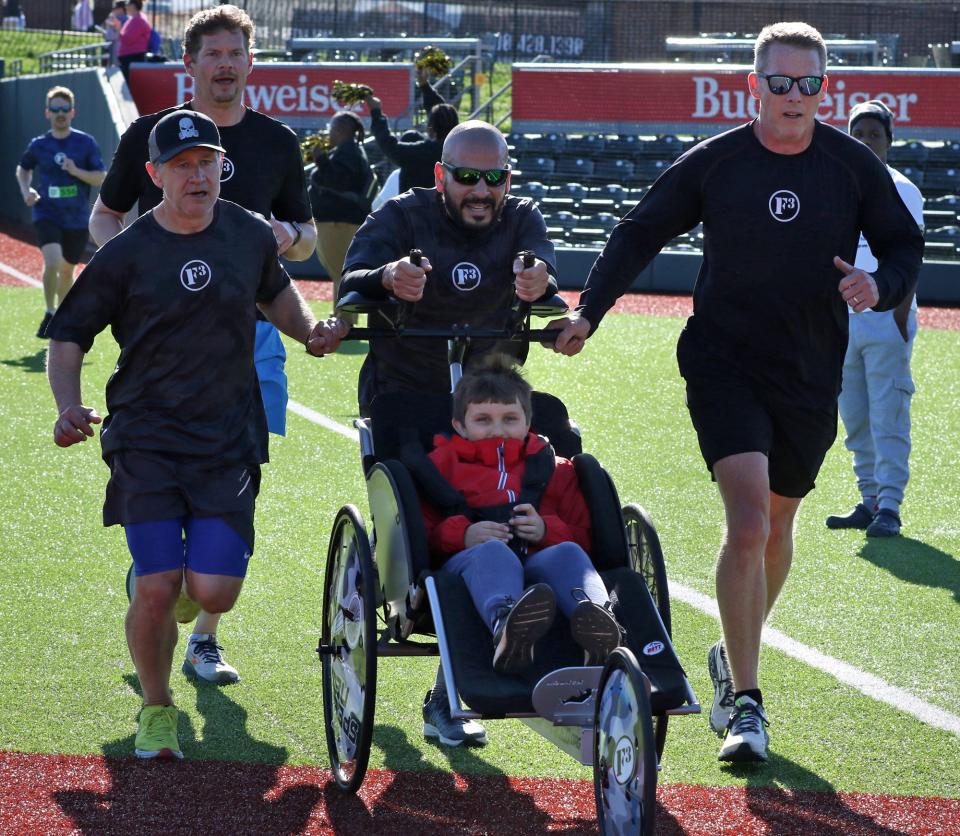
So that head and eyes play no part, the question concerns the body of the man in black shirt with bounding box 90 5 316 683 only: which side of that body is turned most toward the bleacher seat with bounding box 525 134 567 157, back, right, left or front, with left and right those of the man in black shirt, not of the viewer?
back

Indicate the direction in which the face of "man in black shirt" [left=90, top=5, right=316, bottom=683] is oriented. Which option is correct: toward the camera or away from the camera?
toward the camera

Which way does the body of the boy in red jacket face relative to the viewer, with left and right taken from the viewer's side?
facing the viewer

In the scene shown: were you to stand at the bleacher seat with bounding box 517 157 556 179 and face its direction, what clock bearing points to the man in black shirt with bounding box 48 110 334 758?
The man in black shirt is roughly at 12 o'clock from the bleacher seat.

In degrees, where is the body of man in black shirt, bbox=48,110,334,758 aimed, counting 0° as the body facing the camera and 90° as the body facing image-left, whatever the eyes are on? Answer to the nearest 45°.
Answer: approximately 0°

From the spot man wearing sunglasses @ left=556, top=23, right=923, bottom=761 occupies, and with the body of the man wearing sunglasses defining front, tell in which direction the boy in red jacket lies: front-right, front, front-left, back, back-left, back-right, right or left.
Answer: front-right

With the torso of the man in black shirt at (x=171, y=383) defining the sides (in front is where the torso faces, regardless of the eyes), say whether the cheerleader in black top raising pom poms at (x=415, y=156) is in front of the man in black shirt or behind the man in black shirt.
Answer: behind

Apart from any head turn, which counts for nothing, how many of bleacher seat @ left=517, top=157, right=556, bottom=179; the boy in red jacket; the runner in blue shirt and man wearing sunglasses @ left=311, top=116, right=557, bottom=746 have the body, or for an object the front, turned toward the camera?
4

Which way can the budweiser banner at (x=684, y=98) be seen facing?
toward the camera

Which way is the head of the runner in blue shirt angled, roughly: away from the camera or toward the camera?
toward the camera

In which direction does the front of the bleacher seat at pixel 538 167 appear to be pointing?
toward the camera

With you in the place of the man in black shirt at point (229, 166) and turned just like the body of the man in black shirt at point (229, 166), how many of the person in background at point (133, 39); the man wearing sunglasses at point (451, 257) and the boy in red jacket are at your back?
1

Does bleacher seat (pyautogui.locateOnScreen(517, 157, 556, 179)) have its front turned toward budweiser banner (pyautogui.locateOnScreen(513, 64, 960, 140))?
no

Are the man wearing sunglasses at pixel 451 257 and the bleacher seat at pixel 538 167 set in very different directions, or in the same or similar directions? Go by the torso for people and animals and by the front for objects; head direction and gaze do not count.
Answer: same or similar directions

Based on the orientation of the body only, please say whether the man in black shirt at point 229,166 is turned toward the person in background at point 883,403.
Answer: no

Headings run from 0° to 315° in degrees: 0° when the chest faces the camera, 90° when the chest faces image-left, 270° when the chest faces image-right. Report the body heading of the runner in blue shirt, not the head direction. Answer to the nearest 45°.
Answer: approximately 0°

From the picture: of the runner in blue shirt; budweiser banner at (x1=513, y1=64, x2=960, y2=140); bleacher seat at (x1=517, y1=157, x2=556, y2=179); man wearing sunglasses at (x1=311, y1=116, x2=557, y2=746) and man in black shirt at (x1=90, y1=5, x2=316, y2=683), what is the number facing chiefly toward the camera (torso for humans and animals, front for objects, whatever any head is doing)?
5

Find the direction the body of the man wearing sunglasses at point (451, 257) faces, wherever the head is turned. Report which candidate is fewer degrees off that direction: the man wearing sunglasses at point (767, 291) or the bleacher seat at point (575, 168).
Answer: the man wearing sunglasses

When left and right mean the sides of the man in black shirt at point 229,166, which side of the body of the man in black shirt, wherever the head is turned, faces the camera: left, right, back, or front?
front

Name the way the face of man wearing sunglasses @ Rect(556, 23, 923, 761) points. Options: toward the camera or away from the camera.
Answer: toward the camera

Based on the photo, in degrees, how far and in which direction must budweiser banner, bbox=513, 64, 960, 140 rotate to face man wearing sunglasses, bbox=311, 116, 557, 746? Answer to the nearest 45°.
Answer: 0° — it already faces them
